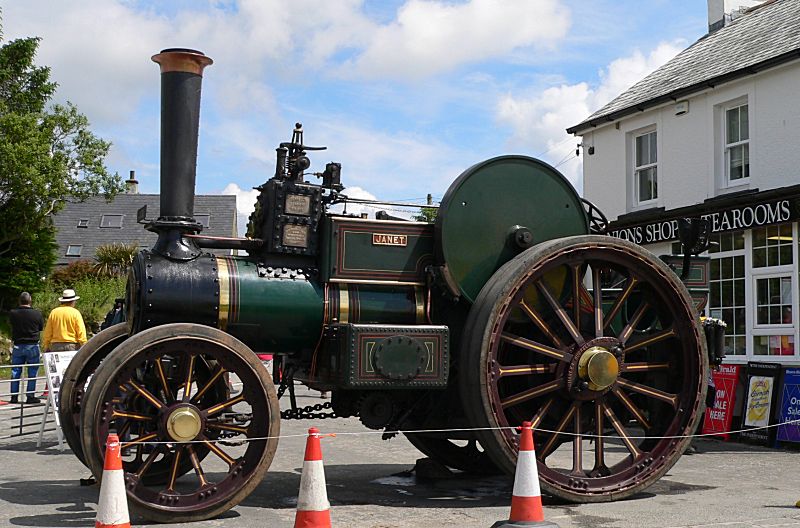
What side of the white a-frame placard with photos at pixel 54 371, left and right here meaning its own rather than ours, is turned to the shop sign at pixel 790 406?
left

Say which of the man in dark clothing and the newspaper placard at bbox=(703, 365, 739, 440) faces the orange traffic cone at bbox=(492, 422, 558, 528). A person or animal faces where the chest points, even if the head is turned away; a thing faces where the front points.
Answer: the newspaper placard

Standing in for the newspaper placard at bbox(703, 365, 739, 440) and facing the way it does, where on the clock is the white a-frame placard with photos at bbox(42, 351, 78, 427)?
the white a-frame placard with photos at bbox(42, 351, 78, 427) is roughly at 2 o'clock from the newspaper placard at bbox(703, 365, 739, 440).

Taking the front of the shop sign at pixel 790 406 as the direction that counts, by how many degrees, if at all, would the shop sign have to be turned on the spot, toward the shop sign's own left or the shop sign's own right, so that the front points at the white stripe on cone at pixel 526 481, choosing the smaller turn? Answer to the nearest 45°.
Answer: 0° — it already faces it
